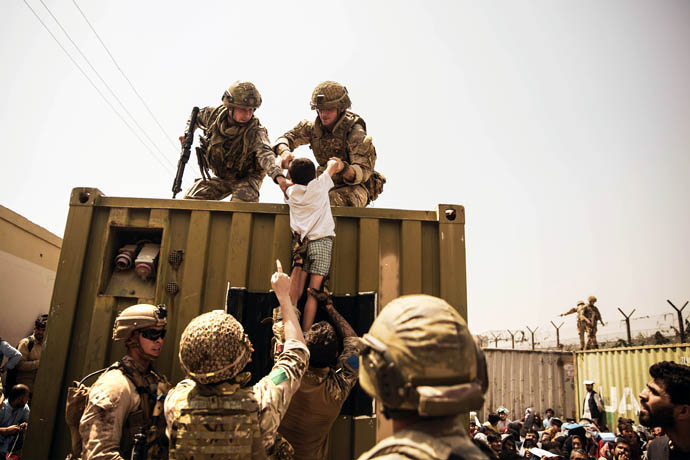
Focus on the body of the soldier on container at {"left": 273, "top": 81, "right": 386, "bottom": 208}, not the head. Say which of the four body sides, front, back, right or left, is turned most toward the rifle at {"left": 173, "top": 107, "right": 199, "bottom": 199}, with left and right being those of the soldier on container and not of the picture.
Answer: right

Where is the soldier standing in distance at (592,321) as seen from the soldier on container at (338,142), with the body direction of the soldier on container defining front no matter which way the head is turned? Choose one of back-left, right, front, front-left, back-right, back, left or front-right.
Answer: back

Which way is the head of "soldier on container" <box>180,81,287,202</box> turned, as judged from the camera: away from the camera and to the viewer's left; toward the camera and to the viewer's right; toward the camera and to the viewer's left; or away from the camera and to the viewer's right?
toward the camera and to the viewer's right

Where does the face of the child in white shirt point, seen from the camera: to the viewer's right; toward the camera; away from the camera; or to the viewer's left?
away from the camera

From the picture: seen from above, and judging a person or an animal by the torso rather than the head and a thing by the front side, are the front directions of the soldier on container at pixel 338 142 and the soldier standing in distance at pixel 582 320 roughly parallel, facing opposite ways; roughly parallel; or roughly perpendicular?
roughly perpendicular

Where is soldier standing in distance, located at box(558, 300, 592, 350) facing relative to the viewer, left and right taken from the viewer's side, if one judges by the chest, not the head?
facing to the left of the viewer

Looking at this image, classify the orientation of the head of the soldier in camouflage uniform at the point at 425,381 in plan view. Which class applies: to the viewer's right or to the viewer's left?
to the viewer's left

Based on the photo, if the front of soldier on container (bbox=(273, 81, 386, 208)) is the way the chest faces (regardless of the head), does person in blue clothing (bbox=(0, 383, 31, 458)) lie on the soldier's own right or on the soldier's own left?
on the soldier's own right
